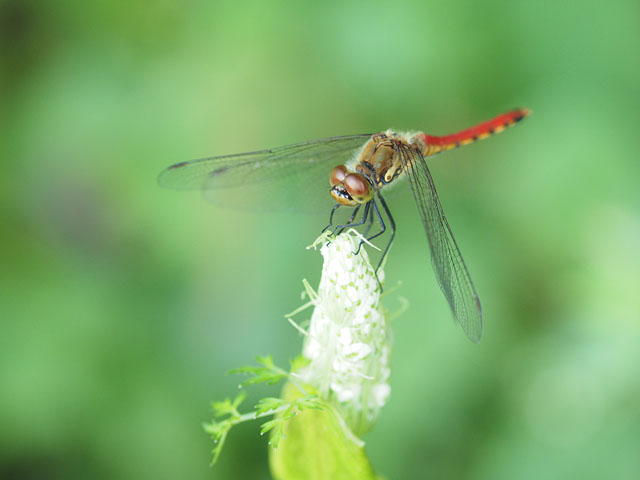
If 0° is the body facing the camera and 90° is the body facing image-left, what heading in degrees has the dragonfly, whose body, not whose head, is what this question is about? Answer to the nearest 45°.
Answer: approximately 45°
